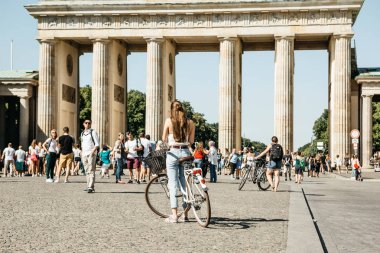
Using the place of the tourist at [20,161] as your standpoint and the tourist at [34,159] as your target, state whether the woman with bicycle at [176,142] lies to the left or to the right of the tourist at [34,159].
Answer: right

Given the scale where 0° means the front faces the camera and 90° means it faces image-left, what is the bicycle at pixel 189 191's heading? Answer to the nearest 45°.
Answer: approximately 135°

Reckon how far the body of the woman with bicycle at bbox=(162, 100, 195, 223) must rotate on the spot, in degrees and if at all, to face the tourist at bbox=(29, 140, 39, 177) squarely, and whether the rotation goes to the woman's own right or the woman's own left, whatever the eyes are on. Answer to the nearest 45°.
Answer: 0° — they already face them

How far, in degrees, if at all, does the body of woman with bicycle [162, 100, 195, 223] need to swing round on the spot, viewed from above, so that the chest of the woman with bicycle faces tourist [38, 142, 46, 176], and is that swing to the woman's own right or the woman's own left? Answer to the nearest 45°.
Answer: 0° — they already face them

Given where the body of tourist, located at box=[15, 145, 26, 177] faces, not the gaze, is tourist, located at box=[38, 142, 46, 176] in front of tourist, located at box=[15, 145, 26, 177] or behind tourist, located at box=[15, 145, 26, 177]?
in front

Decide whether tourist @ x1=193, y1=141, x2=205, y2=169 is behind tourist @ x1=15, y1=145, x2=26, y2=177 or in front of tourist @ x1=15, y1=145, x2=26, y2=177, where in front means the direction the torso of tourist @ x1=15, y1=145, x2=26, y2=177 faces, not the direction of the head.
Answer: behind

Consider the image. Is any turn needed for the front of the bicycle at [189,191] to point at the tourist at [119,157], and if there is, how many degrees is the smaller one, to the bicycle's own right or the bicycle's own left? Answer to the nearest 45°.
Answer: approximately 45° to the bicycle's own right

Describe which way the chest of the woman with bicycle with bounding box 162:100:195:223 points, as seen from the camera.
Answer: away from the camera

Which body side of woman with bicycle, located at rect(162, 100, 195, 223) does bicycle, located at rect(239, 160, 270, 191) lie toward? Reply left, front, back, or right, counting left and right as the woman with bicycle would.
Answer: front

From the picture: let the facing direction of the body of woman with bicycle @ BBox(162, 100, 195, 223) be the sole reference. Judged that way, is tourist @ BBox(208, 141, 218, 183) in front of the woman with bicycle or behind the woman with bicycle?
in front

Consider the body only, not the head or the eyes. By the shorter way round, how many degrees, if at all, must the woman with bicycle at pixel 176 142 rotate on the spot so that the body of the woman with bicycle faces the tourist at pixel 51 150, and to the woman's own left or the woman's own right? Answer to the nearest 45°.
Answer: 0° — they already face them
